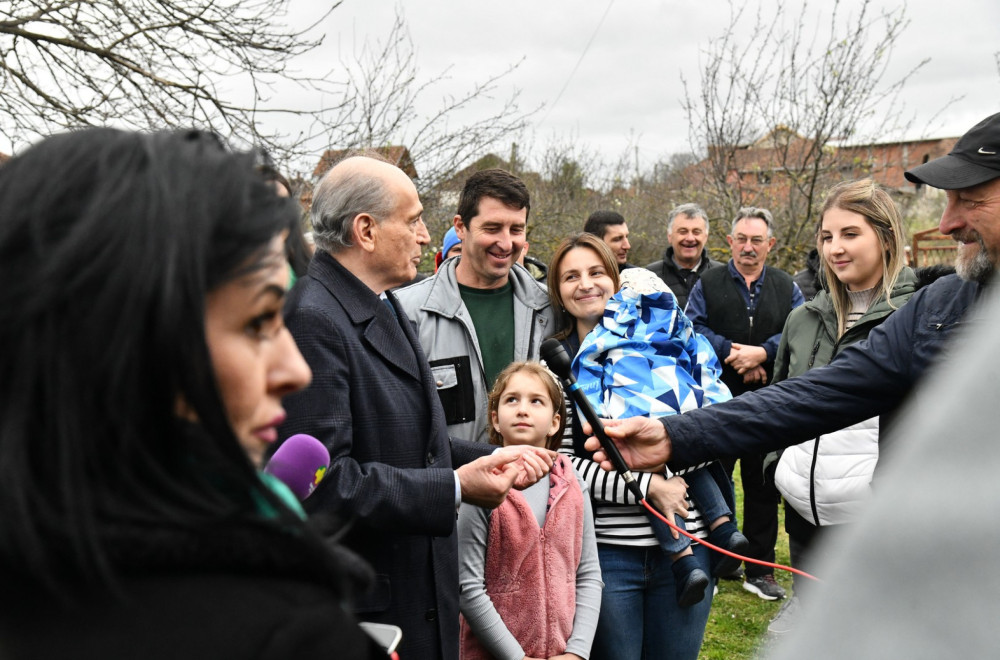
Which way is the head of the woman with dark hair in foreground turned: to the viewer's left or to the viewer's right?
to the viewer's right

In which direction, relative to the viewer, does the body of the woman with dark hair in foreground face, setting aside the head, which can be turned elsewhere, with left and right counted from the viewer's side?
facing to the right of the viewer

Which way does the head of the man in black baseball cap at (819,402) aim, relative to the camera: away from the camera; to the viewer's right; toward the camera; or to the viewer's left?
to the viewer's left

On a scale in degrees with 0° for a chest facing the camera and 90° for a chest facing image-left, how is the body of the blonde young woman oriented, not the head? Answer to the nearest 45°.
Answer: approximately 45°

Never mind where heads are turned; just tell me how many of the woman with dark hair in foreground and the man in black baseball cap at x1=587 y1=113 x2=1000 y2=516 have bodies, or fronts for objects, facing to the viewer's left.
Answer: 1

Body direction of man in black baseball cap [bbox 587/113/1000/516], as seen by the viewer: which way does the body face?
to the viewer's left

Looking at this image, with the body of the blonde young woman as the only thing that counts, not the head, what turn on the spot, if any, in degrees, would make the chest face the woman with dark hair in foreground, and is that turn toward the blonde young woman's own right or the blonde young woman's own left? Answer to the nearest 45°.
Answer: approximately 45° to the blonde young woman's own left

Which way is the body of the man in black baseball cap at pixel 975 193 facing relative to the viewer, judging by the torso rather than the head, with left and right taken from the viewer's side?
facing to the left of the viewer

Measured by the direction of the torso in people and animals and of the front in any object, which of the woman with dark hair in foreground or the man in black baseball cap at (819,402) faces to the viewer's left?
the man in black baseball cap

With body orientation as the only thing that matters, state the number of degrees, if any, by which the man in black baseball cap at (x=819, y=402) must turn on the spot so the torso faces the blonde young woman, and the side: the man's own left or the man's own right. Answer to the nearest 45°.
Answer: approximately 90° to the man's own right

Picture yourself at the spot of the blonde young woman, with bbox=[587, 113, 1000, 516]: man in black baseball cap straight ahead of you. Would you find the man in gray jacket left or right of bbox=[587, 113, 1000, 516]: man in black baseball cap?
right
